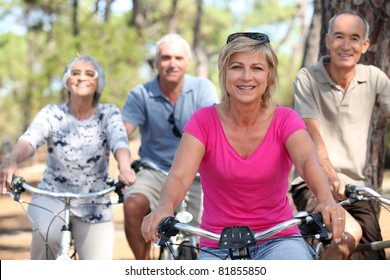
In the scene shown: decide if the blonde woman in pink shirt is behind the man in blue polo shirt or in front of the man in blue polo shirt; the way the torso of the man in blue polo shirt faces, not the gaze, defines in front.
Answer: in front

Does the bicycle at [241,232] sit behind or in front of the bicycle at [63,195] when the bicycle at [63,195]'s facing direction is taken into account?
in front

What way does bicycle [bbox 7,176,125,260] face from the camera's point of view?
toward the camera

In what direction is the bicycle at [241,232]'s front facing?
toward the camera

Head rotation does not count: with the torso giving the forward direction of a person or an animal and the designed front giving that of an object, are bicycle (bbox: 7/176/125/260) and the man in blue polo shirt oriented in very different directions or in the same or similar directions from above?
same or similar directions

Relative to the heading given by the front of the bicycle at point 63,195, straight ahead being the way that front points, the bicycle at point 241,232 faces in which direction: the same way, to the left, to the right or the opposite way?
the same way

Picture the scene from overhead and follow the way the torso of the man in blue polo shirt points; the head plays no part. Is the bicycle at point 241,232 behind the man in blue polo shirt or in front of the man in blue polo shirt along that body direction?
in front

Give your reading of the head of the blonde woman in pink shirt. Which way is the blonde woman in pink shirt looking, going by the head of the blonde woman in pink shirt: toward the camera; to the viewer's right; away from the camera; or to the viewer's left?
toward the camera

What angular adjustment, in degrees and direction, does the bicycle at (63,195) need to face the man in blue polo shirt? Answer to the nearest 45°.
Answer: approximately 135° to its left

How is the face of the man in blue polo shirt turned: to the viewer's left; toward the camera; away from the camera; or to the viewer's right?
toward the camera

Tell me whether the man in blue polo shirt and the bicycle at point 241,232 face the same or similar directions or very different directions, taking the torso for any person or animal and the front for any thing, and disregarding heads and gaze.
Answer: same or similar directions

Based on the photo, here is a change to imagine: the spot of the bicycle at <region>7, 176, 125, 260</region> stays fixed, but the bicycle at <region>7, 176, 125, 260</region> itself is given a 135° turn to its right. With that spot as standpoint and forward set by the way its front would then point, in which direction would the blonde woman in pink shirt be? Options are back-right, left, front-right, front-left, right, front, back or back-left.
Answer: back

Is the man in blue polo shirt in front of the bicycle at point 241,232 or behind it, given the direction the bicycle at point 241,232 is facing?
behind

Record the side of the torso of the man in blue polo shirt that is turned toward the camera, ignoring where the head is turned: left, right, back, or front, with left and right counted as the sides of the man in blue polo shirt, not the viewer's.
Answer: front
